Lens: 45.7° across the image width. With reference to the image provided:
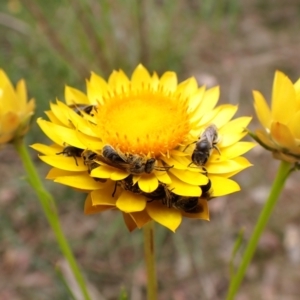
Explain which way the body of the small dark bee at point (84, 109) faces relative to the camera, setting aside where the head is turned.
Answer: to the viewer's right

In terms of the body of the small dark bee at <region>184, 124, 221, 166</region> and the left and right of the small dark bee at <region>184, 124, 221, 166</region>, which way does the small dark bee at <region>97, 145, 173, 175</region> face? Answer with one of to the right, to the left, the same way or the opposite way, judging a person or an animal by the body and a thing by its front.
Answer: to the left

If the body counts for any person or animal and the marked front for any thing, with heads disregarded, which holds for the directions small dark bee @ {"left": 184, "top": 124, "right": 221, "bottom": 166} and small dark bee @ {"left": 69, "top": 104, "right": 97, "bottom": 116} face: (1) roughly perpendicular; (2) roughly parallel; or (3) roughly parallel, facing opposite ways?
roughly perpendicular
